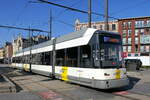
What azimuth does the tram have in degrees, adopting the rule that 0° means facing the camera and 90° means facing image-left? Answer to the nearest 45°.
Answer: approximately 315°
